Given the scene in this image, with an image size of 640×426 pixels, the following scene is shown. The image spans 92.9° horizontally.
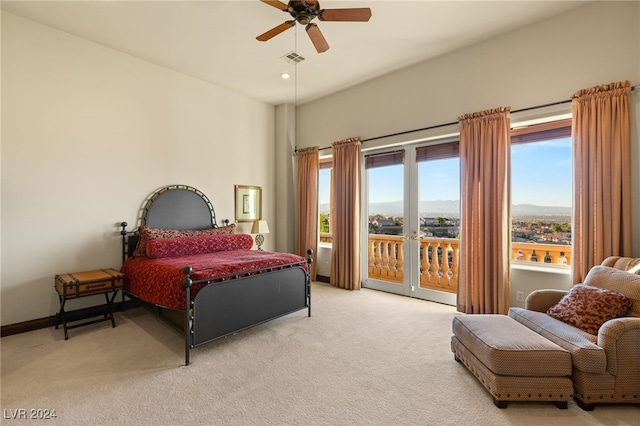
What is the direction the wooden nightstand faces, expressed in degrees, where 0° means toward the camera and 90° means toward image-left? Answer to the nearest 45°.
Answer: approximately 315°

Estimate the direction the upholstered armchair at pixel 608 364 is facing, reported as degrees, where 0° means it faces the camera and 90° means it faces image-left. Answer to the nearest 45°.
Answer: approximately 45°

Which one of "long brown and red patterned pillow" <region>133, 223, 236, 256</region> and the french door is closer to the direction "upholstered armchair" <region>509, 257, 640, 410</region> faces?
the long brown and red patterned pillow

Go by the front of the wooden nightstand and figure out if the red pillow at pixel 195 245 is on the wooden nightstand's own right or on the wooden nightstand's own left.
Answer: on the wooden nightstand's own left

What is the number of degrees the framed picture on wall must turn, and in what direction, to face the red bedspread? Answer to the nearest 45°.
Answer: approximately 45° to its right

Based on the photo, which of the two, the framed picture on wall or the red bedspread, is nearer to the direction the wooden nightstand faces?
the red bedspread

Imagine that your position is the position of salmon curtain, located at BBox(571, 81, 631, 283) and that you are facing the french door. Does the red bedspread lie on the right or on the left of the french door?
left

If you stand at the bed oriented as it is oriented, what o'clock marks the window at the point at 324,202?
The window is roughly at 9 o'clock from the bed.

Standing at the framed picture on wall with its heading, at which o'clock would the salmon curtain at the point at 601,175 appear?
The salmon curtain is roughly at 12 o'clock from the framed picture on wall.

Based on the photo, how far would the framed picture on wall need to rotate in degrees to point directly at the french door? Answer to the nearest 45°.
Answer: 0° — it already faces it

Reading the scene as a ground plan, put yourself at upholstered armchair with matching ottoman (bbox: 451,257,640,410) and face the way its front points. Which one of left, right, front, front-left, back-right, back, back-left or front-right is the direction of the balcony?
right

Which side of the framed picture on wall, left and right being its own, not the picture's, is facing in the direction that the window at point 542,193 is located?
front

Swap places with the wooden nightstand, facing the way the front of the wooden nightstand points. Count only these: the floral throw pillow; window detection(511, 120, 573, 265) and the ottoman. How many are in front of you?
3

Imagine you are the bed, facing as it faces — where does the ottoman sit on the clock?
The ottoman is roughly at 12 o'clock from the bed.

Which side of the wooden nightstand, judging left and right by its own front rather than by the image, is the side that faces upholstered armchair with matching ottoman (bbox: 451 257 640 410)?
front

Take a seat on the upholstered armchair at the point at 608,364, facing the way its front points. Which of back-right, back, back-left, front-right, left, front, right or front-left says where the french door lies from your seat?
right

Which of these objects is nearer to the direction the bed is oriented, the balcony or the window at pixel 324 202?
the balcony

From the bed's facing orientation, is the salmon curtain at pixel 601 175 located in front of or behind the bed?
in front
